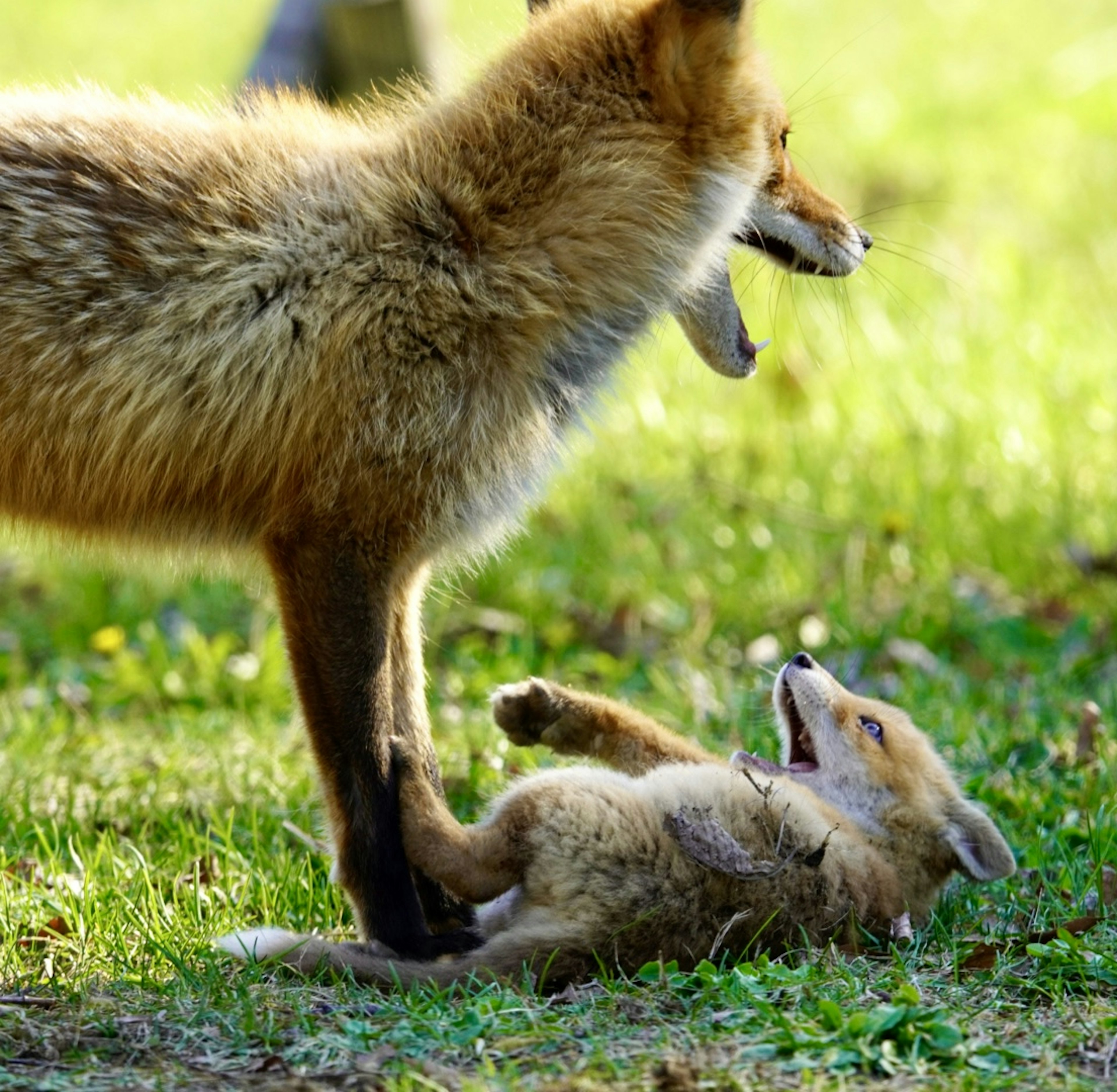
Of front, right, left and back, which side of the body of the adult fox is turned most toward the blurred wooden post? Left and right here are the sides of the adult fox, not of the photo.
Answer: left

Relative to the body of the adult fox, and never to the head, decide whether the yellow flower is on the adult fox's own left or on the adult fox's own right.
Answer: on the adult fox's own left

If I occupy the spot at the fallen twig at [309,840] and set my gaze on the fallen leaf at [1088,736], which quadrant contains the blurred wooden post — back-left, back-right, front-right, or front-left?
front-left

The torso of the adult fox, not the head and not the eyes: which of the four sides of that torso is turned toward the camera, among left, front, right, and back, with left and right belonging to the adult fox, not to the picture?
right

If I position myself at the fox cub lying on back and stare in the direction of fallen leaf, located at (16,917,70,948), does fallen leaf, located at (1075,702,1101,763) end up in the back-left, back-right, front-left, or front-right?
back-right
